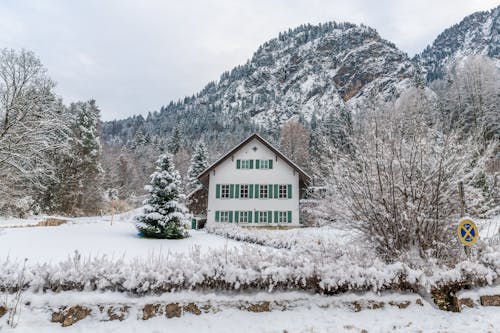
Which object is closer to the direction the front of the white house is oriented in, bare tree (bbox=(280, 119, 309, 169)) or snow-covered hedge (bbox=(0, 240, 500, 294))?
the snow-covered hedge

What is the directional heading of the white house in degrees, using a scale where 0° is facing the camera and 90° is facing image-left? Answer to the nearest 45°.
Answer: approximately 0°

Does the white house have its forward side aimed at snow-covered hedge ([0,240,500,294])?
yes

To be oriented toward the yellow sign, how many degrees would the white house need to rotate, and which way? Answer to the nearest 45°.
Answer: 0° — it already faces it

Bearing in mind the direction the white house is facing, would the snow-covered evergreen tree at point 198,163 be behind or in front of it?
behind

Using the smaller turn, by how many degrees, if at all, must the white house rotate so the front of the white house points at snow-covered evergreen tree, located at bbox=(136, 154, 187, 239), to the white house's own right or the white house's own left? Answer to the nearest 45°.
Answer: approximately 45° to the white house's own right

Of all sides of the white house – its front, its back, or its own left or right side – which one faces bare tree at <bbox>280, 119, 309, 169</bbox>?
back

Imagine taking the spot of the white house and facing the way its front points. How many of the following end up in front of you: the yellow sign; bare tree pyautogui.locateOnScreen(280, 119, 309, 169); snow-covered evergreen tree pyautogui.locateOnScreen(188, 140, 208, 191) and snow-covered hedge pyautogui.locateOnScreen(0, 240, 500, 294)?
2

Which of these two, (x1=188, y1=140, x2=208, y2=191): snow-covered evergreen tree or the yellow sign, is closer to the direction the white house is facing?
the yellow sign

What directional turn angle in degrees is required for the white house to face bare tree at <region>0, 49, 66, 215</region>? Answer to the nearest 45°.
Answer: approximately 45° to its right
